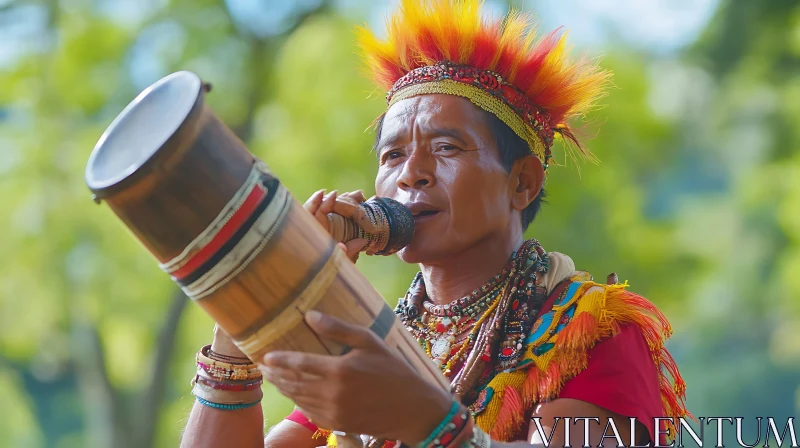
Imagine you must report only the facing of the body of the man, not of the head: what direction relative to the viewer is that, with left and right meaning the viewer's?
facing the viewer and to the left of the viewer

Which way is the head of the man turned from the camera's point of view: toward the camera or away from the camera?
toward the camera
